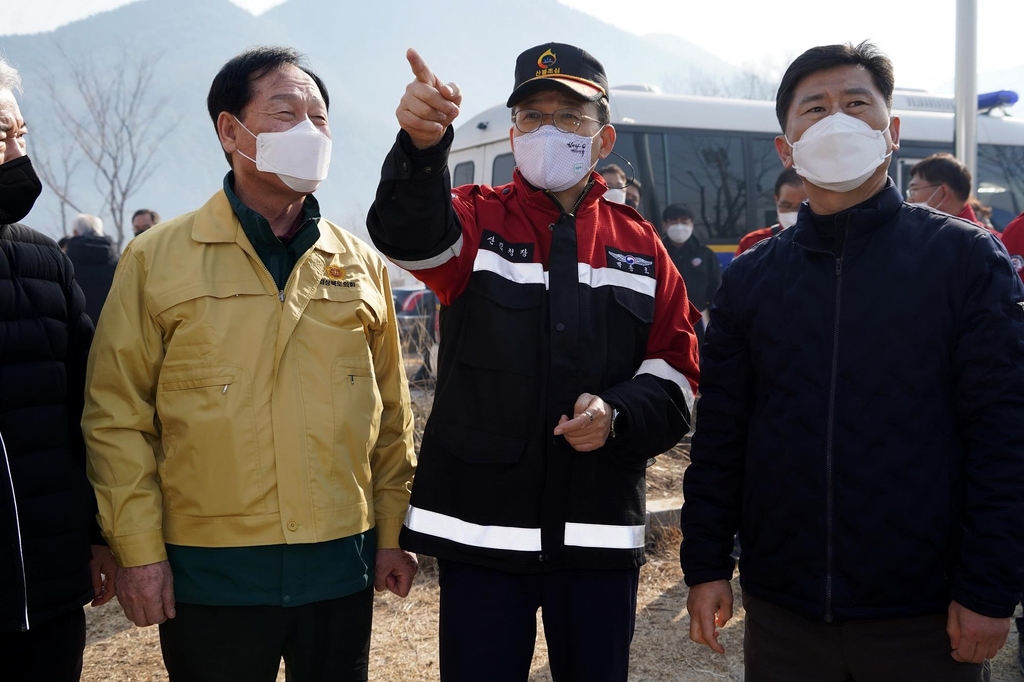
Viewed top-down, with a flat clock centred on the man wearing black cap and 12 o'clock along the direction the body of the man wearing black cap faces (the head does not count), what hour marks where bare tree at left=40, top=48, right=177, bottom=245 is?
The bare tree is roughly at 5 o'clock from the man wearing black cap.

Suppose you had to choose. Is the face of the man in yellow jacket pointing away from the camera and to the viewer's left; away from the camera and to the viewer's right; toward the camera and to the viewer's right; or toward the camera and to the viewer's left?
toward the camera and to the viewer's right

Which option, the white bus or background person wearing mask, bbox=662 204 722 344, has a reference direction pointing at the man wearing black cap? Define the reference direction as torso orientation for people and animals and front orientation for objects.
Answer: the background person wearing mask

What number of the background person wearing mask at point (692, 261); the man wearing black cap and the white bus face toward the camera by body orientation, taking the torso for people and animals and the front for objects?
2

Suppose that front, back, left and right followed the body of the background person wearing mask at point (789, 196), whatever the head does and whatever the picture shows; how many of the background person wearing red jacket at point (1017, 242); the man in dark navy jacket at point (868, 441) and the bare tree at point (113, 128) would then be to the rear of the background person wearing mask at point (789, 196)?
1

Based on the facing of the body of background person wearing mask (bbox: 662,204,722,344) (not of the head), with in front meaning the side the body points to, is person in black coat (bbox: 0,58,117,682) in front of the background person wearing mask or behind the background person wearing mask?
in front

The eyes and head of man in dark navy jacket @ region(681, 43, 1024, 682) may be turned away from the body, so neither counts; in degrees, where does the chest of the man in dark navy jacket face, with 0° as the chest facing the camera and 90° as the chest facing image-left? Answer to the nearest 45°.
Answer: approximately 0°

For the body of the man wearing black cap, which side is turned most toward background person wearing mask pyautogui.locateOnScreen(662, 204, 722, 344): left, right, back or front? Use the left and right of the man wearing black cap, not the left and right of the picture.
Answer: back

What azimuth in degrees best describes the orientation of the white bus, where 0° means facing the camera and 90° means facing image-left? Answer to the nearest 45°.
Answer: approximately 225°

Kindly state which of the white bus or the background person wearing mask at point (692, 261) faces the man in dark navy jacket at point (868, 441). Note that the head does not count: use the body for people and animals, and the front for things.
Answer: the background person wearing mask
